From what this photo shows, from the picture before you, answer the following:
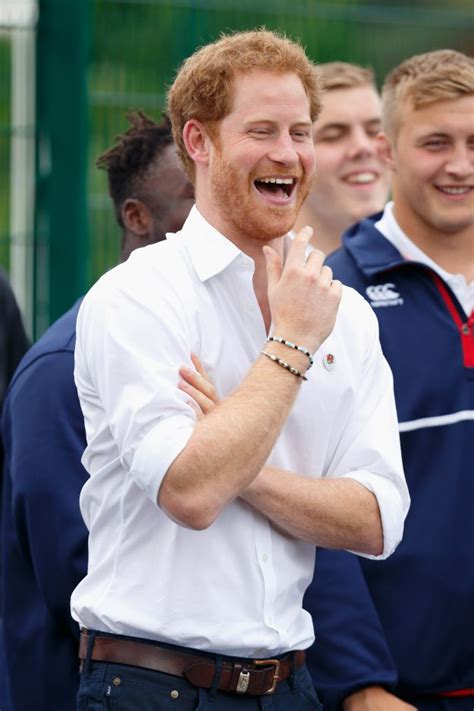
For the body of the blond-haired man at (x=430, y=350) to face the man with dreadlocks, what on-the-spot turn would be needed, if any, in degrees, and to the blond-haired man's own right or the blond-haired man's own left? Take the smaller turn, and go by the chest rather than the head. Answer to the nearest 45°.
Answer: approximately 90° to the blond-haired man's own right

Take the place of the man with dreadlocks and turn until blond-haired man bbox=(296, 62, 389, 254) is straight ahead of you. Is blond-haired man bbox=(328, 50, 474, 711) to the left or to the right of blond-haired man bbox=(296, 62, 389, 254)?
right
